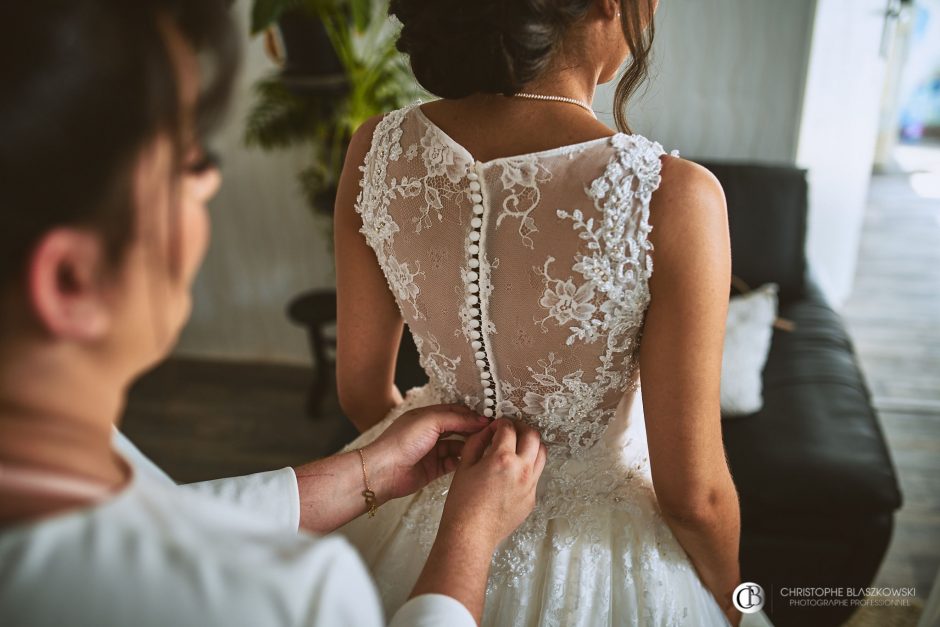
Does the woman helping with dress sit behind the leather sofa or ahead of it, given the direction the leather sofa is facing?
ahead

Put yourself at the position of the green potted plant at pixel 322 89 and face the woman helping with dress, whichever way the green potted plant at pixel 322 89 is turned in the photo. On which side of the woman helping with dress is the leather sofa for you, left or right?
left

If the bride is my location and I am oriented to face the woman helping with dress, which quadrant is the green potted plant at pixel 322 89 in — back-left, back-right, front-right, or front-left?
back-right

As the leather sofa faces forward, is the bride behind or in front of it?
in front

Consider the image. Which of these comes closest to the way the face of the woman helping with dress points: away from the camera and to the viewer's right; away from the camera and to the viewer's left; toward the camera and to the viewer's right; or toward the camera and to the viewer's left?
away from the camera and to the viewer's right

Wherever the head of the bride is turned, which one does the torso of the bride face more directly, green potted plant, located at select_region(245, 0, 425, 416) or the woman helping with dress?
the green potted plant

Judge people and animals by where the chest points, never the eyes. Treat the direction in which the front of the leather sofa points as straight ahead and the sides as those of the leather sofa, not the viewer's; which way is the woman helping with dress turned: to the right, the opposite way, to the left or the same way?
the opposite way

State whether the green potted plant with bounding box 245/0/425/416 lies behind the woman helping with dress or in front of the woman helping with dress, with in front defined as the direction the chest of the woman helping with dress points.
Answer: in front

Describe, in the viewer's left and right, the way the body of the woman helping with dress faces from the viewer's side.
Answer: facing away from the viewer and to the right of the viewer

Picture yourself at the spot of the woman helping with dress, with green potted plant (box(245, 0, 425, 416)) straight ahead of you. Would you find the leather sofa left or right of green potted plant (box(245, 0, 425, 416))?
right

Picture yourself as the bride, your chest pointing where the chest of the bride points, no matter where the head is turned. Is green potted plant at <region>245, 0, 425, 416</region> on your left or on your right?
on your left

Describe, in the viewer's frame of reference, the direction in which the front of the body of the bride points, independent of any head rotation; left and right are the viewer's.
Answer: facing away from the viewer and to the right of the viewer

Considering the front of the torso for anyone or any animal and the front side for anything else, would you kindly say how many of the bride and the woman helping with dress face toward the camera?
0
